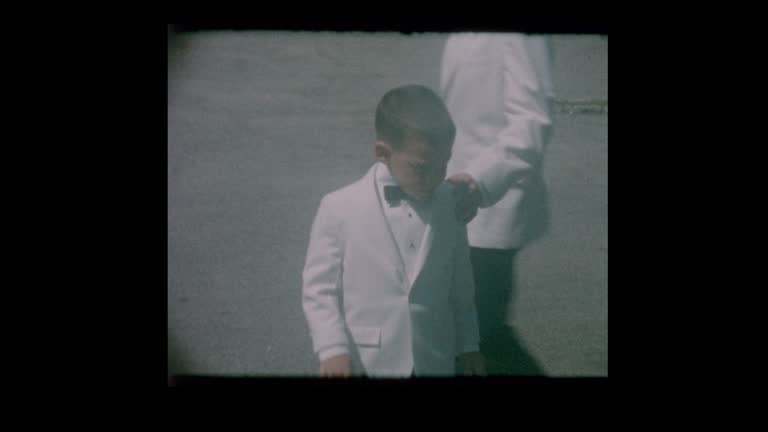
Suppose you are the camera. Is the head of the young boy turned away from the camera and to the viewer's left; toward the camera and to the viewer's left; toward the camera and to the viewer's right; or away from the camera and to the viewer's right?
toward the camera and to the viewer's right

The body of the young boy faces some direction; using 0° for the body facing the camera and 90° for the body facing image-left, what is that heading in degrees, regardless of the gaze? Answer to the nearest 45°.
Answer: approximately 315°
